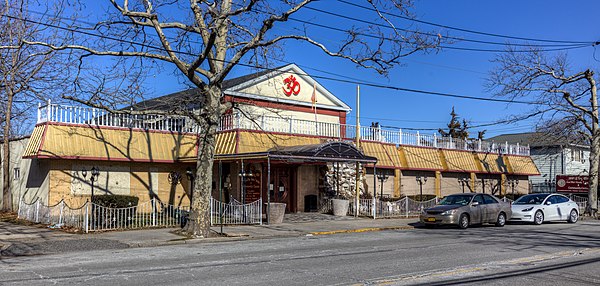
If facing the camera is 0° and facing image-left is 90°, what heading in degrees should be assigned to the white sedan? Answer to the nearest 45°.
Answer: approximately 45°

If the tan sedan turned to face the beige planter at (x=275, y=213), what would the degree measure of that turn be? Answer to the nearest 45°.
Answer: approximately 45° to its right

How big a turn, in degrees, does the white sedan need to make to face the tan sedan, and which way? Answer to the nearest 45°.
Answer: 0° — it already faces it

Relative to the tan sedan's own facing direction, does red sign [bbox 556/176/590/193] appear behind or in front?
behind

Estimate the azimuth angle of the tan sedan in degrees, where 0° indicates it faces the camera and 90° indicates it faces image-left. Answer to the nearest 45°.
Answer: approximately 45°

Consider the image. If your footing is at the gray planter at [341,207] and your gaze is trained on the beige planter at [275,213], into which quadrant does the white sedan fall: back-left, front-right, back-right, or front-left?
back-left

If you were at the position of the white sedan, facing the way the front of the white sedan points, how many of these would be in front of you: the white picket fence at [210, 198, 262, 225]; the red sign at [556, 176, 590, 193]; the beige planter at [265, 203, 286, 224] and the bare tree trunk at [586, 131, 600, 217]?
2
